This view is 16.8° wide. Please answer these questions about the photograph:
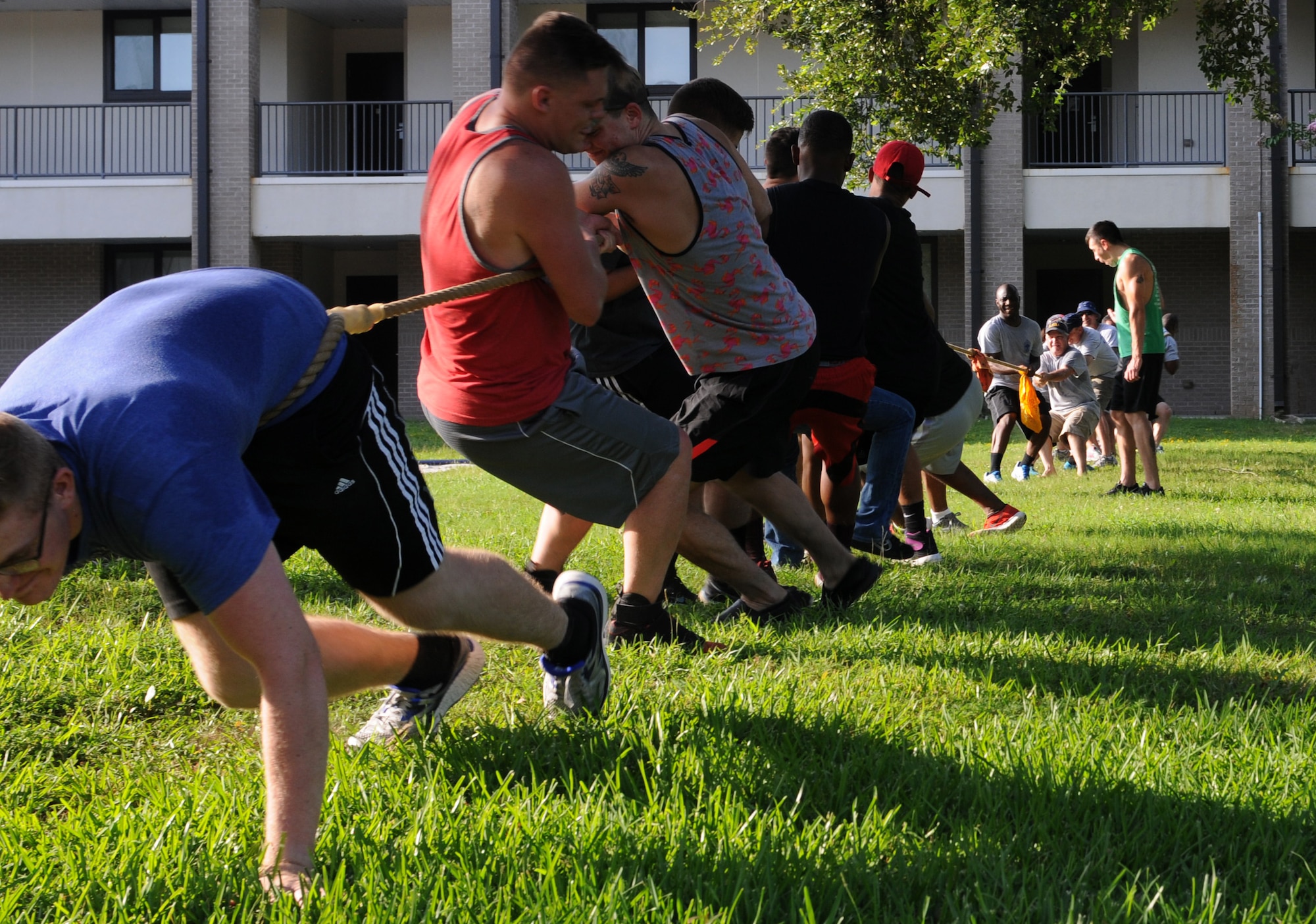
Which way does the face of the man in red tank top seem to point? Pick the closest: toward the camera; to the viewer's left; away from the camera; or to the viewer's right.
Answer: to the viewer's right

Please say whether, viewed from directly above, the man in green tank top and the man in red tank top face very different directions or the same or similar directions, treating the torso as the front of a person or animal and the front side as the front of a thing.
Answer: very different directions

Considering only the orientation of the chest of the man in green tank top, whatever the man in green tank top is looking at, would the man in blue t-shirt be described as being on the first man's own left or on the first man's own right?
on the first man's own left

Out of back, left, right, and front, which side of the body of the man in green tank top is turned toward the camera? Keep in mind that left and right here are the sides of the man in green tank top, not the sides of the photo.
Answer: left

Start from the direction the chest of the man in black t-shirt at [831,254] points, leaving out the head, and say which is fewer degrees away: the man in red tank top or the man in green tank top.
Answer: the man in green tank top

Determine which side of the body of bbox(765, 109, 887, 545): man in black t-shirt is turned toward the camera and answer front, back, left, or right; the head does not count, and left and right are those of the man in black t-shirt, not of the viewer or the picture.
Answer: back

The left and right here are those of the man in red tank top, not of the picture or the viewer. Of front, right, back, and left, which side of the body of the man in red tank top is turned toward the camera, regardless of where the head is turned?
right

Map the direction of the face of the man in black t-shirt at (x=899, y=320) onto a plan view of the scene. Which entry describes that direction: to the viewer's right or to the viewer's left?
to the viewer's right

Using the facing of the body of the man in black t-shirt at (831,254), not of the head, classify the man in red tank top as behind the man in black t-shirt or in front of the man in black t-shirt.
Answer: behind

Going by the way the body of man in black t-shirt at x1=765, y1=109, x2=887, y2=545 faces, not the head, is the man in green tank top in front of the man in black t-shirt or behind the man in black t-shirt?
in front
